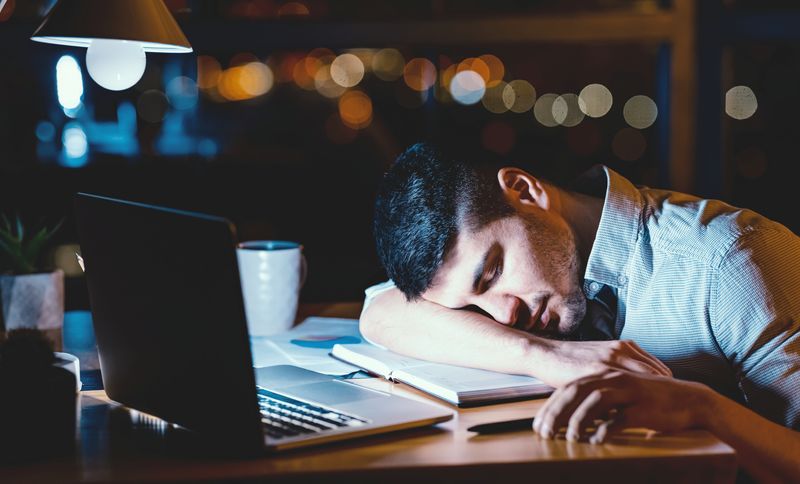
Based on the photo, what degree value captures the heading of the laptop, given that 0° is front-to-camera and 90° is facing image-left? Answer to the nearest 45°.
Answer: approximately 225°

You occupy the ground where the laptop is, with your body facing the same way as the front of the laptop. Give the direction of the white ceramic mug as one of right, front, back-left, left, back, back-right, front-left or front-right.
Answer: front-left

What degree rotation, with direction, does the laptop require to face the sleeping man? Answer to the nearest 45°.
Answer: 0° — it already faces them

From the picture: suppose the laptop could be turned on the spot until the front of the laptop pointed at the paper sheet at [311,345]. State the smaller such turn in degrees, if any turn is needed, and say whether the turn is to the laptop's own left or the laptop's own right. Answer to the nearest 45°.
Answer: approximately 45° to the laptop's own left

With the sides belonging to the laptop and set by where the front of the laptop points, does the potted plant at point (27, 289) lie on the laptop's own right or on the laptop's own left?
on the laptop's own left

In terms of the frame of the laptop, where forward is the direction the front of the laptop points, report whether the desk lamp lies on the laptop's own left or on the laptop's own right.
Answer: on the laptop's own left
